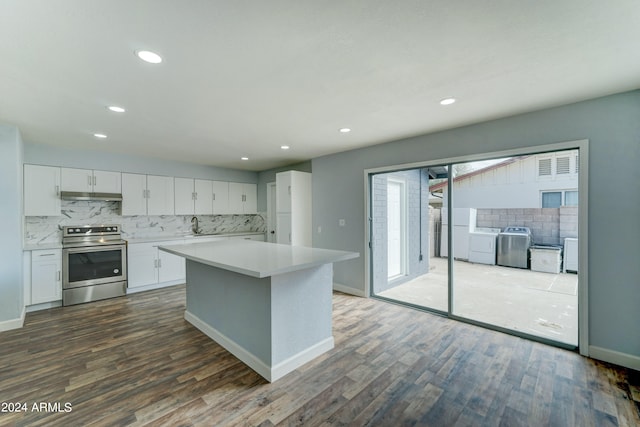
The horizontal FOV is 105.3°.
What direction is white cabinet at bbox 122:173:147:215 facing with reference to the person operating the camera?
facing the viewer

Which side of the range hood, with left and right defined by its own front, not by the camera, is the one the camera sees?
front

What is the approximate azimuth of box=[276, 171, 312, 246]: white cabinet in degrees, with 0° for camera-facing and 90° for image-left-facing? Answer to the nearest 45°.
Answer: approximately 45°

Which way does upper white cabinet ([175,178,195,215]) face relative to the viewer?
toward the camera

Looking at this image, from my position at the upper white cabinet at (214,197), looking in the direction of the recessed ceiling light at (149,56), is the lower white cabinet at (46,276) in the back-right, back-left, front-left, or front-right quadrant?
front-right

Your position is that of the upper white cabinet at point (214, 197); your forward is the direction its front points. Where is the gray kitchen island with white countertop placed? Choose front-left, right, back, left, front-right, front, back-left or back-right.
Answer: front-right

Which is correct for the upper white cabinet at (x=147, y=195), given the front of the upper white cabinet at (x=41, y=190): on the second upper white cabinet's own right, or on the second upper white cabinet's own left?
on the second upper white cabinet's own left

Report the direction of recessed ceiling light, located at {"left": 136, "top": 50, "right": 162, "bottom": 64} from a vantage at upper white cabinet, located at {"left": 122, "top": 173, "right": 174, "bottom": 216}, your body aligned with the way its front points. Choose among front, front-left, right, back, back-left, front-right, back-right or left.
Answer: front

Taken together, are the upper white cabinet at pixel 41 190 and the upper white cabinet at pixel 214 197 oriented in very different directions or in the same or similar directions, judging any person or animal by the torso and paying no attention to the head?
same or similar directions

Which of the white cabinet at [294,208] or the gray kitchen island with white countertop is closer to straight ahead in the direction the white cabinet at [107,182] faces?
the gray kitchen island with white countertop

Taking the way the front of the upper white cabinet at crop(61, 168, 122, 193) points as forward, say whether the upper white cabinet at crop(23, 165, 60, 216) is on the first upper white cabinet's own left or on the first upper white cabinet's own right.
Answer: on the first upper white cabinet's own right

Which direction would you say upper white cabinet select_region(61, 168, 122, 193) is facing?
toward the camera
